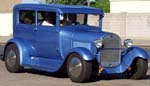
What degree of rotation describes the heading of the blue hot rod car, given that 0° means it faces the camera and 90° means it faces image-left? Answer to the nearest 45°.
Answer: approximately 315°

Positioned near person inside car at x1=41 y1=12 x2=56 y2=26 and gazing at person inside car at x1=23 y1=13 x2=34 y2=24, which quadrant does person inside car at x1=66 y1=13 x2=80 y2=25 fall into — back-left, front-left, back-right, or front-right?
back-right
